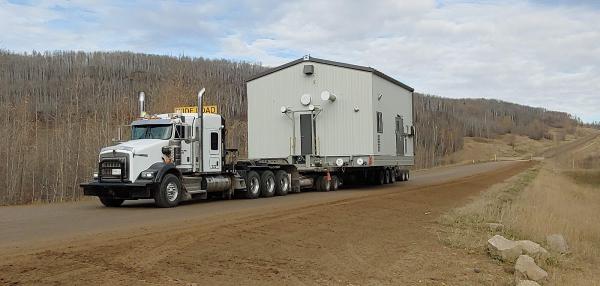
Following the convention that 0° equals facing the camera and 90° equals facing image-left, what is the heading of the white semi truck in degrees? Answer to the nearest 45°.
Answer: approximately 45°

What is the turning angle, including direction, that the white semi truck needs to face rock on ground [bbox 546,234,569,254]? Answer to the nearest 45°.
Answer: approximately 90° to its left

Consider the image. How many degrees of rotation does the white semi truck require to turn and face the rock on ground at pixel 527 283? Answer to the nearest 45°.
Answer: approximately 90° to its left

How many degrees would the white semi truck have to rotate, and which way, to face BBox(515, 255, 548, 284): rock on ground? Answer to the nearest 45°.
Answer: approximately 90° to its left

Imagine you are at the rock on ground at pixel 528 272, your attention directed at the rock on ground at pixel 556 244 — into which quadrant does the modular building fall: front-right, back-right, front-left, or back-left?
front-left

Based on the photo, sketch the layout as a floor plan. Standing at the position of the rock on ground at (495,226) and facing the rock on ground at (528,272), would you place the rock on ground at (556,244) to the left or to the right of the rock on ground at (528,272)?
left

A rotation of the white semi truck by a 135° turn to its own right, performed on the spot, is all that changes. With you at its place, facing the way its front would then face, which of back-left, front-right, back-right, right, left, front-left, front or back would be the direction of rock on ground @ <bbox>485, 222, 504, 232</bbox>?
back-right

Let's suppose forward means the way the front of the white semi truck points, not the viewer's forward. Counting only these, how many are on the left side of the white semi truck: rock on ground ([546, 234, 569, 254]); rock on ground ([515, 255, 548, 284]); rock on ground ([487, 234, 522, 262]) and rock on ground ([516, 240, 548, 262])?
4

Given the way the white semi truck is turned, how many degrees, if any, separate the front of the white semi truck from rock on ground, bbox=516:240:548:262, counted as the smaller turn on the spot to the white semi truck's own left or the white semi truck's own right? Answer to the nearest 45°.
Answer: approximately 90° to the white semi truck's own left
